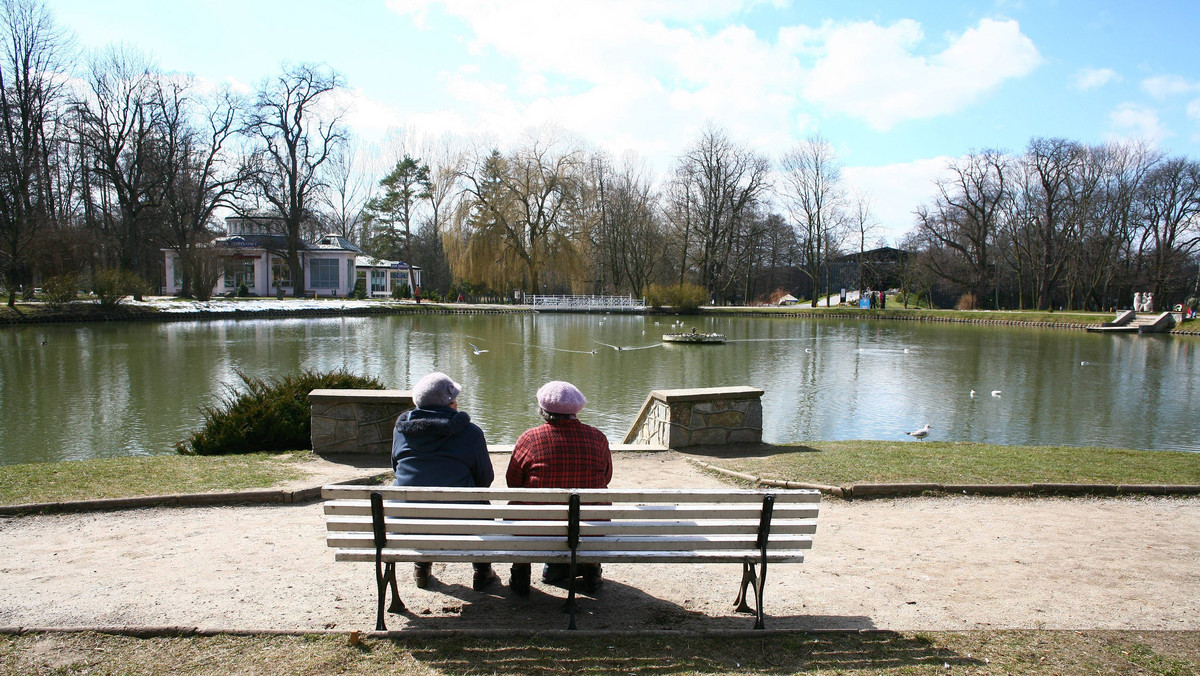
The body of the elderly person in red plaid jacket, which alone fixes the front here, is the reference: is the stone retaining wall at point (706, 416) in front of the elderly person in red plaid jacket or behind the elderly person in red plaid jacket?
in front

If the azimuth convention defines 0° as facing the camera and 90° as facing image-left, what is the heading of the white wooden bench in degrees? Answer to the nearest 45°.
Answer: approximately 180°

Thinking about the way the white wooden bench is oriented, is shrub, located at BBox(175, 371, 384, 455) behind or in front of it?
in front

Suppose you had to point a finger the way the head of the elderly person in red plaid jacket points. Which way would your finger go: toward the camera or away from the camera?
away from the camera

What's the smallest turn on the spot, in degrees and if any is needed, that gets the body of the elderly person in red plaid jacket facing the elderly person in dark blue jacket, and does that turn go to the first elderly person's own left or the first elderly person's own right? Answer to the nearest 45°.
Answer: approximately 90° to the first elderly person's own left

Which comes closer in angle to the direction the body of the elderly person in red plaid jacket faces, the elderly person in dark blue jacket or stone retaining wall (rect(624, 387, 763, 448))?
the stone retaining wall

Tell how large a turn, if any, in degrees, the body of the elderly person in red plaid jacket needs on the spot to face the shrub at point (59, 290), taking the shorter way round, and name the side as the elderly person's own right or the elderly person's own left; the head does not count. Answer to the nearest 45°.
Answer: approximately 45° to the elderly person's own left

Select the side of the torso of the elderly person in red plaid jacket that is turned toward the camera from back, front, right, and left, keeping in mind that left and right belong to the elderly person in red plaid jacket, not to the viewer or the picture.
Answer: back
